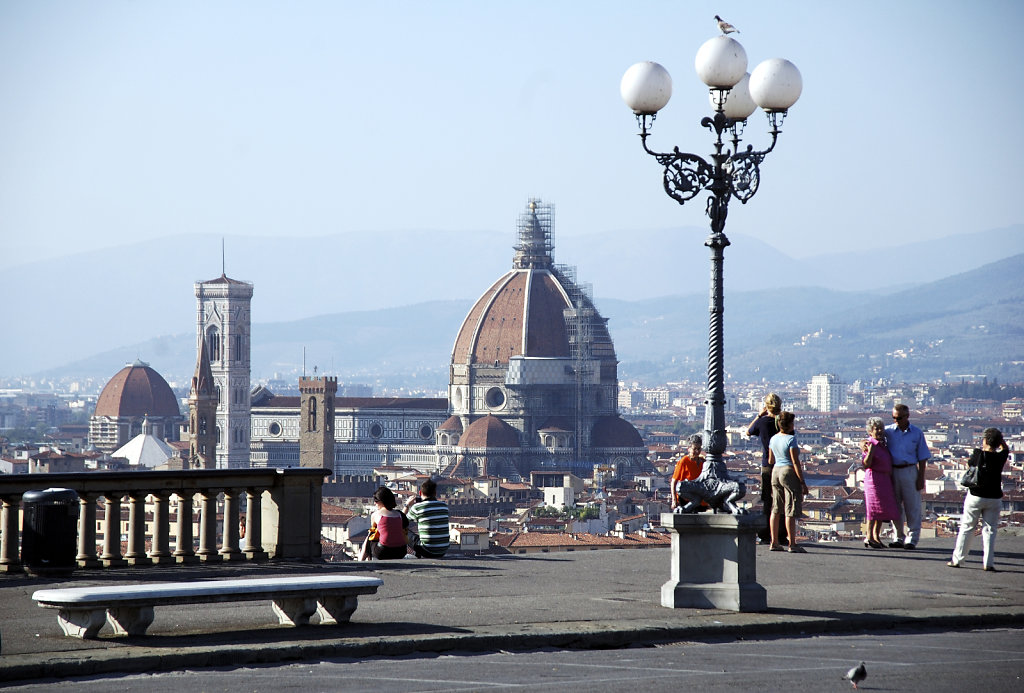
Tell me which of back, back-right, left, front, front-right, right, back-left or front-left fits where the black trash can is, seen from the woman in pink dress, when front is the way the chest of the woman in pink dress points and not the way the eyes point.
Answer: right

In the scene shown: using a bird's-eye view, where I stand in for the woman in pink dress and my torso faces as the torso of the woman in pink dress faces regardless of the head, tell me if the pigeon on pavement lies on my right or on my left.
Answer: on my right

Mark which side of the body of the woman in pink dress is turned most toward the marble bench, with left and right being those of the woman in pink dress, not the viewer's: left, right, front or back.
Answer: right

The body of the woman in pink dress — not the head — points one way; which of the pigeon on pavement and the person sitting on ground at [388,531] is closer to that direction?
the pigeon on pavement

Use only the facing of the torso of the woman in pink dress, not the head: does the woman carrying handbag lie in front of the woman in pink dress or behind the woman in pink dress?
in front

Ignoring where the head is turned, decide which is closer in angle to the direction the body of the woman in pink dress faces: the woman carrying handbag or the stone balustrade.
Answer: the woman carrying handbag

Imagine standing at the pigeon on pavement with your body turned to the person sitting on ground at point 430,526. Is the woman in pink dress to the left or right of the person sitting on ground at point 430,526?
right

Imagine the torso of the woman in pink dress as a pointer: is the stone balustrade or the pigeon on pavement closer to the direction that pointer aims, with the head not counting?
the pigeon on pavement

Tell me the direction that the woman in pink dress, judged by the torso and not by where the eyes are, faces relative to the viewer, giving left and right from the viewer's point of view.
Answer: facing the viewer and to the right of the viewer

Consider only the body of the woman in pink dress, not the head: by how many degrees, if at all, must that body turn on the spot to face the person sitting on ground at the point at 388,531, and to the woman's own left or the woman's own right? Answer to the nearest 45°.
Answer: approximately 90° to the woman's own right
